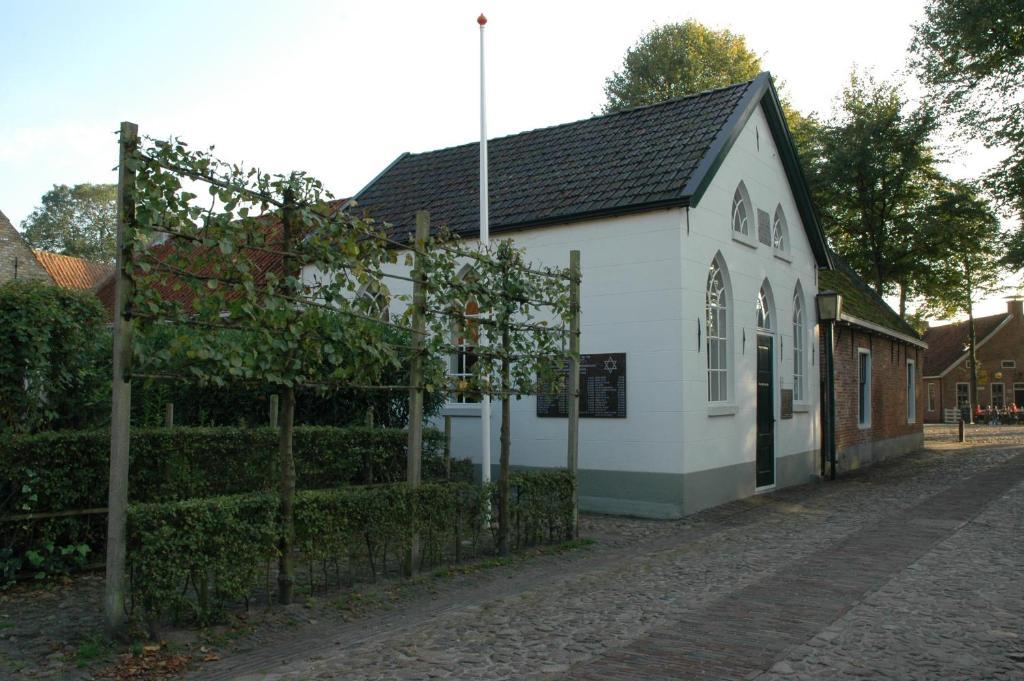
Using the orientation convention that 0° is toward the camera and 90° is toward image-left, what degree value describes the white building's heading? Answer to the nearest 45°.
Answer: approximately 315°

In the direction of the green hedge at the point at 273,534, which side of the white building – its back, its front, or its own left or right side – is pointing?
right

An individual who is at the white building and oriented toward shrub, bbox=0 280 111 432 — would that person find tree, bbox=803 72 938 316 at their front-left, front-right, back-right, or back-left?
back-right

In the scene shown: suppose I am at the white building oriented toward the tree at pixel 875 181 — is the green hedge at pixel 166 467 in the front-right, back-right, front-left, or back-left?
back-left

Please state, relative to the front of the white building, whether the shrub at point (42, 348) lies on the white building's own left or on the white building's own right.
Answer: on the white building's own right

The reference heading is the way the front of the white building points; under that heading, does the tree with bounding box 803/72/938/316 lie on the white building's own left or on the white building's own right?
on the white building's own left

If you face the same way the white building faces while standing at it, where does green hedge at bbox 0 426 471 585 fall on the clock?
The green hedge is roughly at 3 o'clock from the white building.

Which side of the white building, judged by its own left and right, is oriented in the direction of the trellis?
right

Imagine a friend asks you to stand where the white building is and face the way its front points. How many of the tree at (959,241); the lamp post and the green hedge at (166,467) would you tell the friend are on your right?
1

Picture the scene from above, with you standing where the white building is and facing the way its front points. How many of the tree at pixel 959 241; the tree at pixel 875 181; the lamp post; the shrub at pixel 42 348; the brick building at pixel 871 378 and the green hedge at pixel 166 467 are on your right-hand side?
2

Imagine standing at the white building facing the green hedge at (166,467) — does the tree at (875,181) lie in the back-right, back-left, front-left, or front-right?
back-right

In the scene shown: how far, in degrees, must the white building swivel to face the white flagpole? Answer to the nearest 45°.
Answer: approximately 90° to its right
